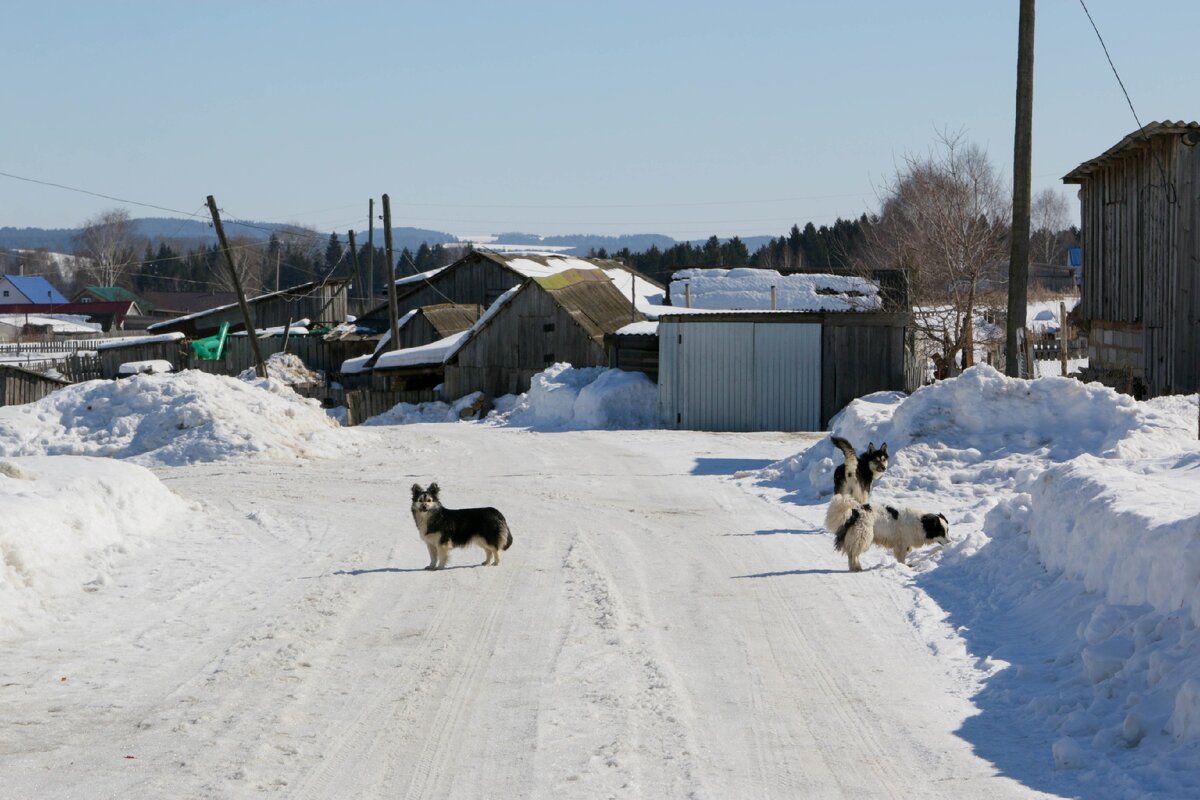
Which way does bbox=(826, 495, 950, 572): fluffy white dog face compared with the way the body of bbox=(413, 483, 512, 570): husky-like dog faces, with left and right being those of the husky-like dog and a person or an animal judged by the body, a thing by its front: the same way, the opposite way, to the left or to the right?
the opposite way

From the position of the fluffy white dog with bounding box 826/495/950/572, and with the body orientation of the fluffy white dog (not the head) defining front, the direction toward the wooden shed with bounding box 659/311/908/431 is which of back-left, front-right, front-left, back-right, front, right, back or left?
left

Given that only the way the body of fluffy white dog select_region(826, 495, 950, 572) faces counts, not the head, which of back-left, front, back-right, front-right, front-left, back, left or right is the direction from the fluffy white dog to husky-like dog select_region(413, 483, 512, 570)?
back

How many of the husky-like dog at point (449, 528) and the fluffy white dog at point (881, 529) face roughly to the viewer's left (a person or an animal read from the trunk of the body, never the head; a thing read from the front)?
1

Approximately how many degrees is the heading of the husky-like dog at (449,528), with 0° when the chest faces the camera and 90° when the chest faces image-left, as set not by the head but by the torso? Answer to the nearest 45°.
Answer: approximately 90°

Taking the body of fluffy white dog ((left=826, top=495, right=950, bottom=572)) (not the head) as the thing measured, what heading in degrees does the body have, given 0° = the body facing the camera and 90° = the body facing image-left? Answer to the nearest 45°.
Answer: approximately 270°

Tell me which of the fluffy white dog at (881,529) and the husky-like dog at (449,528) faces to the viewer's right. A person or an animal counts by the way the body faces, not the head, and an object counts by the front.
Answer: the fluffy white dog

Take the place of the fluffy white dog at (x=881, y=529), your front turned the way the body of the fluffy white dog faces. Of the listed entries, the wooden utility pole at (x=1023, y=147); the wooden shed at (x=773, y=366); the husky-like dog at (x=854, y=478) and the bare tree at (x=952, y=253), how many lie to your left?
4

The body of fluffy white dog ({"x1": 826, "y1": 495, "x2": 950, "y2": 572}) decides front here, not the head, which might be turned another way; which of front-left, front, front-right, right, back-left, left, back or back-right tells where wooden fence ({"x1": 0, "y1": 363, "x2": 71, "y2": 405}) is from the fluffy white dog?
back-left

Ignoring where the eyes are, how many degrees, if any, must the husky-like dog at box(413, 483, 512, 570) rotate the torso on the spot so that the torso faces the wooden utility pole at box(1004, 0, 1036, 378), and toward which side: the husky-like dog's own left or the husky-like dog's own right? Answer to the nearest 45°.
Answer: approximately 135° to the husky-like dog's own right
